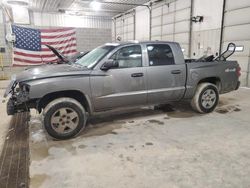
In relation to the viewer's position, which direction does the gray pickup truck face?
facing the viewer and to the left of the viewer

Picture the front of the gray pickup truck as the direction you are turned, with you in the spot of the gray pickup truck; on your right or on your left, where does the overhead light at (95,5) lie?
on your right

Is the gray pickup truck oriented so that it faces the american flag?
no
